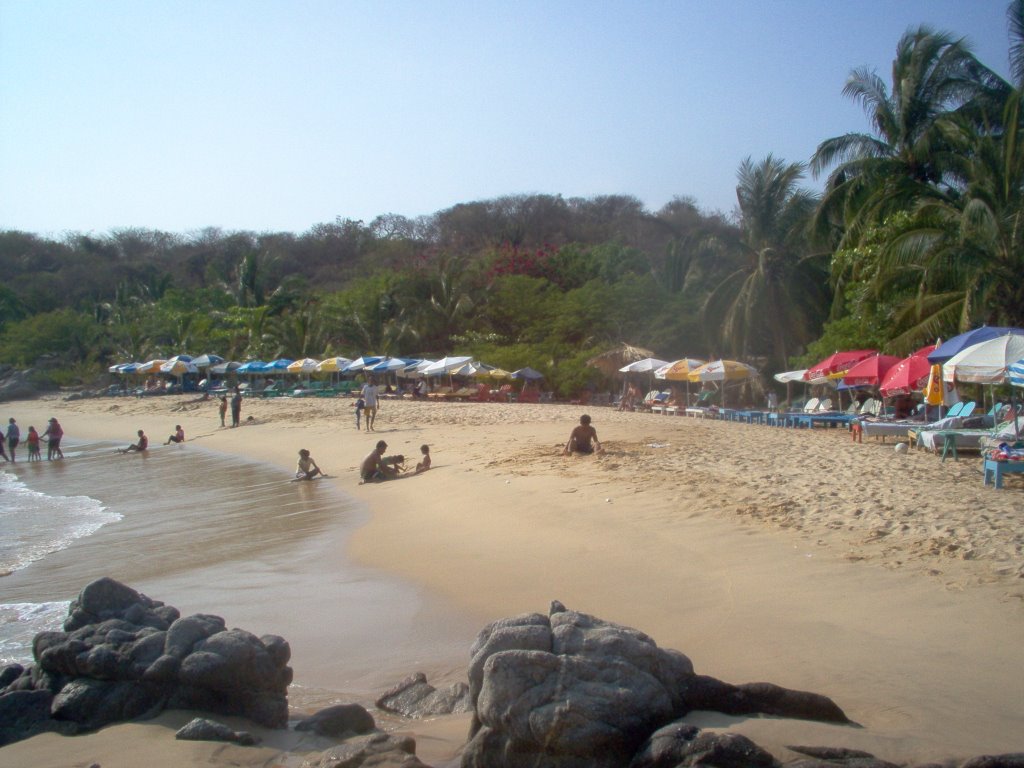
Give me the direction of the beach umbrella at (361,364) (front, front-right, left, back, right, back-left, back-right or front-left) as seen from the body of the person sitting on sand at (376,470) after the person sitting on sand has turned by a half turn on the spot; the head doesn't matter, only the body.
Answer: right

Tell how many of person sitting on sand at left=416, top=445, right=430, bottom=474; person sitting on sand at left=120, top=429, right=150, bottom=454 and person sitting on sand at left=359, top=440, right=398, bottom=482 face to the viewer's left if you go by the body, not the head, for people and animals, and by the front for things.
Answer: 2

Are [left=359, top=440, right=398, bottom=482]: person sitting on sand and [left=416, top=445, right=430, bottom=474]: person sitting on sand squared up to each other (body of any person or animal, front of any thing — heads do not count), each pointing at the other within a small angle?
yes

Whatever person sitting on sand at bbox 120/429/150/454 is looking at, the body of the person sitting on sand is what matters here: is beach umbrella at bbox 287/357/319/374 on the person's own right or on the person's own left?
on the person's own right

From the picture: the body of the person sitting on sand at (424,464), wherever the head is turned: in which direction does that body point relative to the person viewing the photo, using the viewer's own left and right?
facing to the left of the viewer

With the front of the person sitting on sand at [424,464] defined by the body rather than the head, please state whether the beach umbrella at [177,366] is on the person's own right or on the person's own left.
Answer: on the person's own right

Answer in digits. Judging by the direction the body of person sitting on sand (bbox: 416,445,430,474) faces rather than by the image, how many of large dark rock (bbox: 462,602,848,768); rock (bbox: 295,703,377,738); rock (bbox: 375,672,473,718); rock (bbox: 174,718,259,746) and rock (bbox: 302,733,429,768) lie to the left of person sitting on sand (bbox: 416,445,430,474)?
5

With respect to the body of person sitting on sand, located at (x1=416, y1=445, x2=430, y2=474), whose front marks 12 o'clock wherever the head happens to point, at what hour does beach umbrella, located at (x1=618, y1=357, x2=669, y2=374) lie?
The beach umbrella is roughly at 4 o'clock from the person sitting on sand.

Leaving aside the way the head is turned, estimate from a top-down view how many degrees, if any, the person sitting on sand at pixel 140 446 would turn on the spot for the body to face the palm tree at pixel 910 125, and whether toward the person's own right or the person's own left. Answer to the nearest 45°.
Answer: approximately 135° to the person's own left

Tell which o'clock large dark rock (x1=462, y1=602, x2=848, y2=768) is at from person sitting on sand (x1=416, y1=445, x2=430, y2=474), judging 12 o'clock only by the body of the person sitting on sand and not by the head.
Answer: The large dark rock is roughly at 9 o'clock from the person sitting on sand.

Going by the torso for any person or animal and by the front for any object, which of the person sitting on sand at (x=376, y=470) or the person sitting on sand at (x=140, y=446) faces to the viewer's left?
the person sitting on sand at (x=140, y=446)

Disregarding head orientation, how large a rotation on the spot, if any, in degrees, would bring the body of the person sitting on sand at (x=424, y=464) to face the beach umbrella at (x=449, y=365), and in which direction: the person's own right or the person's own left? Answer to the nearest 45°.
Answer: approximately 90° to the person's own right

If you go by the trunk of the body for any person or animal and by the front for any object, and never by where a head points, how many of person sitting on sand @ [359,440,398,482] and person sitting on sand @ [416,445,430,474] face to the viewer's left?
1

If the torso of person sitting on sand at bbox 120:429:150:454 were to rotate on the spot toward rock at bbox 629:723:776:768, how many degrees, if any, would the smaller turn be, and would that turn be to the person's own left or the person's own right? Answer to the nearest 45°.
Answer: approximately 90° to the person's own left

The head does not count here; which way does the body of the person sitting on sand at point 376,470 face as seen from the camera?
to the viewer's right

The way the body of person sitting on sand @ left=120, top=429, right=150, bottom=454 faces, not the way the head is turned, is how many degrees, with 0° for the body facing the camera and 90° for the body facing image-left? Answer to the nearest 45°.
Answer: approximately 90°

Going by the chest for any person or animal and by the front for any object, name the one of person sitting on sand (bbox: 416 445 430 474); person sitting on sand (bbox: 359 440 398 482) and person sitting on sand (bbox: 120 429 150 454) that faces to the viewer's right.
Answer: person sitting on sand (bbox: 359 440 398 482)
